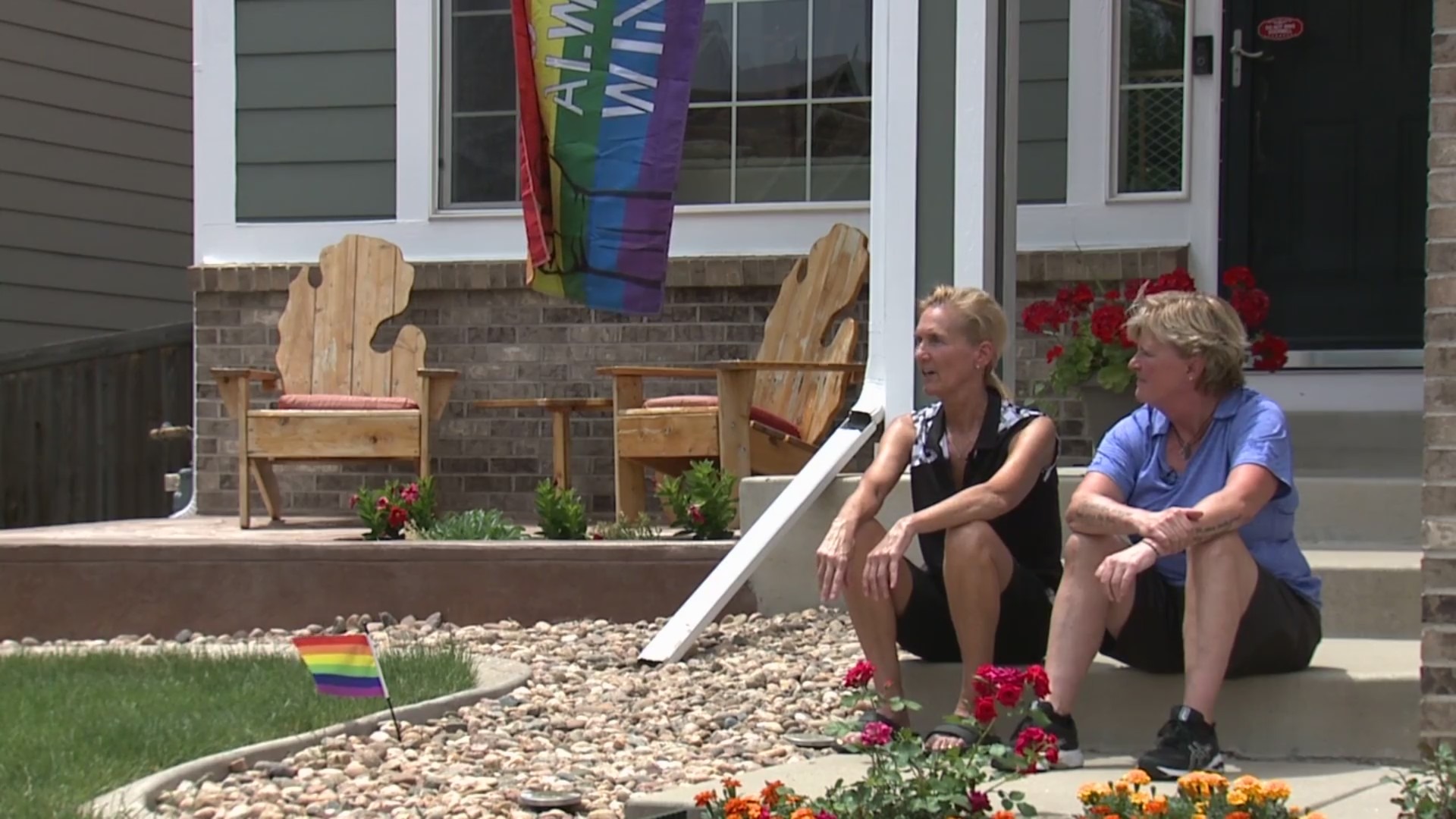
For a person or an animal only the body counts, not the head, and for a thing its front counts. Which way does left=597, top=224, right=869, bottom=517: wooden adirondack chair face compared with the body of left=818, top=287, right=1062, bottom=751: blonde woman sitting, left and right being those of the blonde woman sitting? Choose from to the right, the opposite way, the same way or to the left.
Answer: the same way

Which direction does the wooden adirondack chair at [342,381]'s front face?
toward the camera

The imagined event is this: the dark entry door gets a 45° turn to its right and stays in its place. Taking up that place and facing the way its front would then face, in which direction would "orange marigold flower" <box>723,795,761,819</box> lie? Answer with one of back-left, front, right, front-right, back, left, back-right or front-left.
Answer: front-left

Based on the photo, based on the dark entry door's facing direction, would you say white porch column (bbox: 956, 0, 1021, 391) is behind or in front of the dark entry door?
in front

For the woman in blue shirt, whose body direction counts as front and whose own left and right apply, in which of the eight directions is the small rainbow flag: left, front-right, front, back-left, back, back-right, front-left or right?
front-right

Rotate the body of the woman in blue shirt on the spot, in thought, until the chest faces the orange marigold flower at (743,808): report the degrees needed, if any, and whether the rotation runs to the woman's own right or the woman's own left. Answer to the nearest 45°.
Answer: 0° — they already face it

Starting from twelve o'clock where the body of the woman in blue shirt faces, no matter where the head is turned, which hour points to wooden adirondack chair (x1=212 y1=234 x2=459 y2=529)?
The wooden adirondack chair is roughly at 3 o'clock from the woman in blue shirt.

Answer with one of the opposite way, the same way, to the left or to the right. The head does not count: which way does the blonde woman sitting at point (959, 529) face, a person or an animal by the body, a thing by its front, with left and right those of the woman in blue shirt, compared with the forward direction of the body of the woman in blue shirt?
the same way

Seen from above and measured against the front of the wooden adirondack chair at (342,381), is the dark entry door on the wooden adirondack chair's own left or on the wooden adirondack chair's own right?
on the wooden adirondack chair's own left

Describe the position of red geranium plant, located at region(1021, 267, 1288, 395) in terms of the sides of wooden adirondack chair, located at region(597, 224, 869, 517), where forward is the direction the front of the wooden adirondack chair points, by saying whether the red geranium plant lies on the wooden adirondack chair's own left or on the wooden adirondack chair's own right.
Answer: on the wooden adirondack chair's own left

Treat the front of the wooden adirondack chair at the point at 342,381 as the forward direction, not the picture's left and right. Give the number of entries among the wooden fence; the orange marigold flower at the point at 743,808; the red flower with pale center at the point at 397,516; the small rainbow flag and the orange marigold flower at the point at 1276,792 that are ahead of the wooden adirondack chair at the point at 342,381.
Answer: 4

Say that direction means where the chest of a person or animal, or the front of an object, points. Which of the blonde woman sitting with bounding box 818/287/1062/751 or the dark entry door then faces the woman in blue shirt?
the dark entry door

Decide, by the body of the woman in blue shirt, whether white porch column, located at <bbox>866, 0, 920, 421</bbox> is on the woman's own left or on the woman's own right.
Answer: on the woman's own right

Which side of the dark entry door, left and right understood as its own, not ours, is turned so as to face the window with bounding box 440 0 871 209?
right

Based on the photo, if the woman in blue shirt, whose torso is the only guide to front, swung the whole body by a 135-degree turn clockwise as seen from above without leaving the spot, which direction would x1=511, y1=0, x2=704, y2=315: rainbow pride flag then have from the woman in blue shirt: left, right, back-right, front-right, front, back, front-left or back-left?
front-left

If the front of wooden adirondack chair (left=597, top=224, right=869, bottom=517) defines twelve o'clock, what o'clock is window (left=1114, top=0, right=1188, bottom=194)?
The window is roughly at 7 o'clock from the wooden adirondack chair.

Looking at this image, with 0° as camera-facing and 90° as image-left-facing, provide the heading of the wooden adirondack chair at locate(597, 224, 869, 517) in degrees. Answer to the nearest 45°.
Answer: approximately 45°

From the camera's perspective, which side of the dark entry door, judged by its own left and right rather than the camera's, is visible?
front

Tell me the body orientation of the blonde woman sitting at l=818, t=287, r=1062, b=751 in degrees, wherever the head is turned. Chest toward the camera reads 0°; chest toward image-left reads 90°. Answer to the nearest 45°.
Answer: approximately 45°

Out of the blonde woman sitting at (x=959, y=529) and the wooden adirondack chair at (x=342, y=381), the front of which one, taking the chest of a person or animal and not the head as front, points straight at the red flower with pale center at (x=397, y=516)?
the wooden adirondack chair

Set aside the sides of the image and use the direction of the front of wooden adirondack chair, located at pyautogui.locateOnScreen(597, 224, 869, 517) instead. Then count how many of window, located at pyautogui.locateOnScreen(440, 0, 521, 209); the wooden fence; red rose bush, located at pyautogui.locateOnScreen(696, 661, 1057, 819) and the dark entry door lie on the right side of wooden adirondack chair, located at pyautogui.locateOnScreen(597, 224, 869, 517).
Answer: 2
